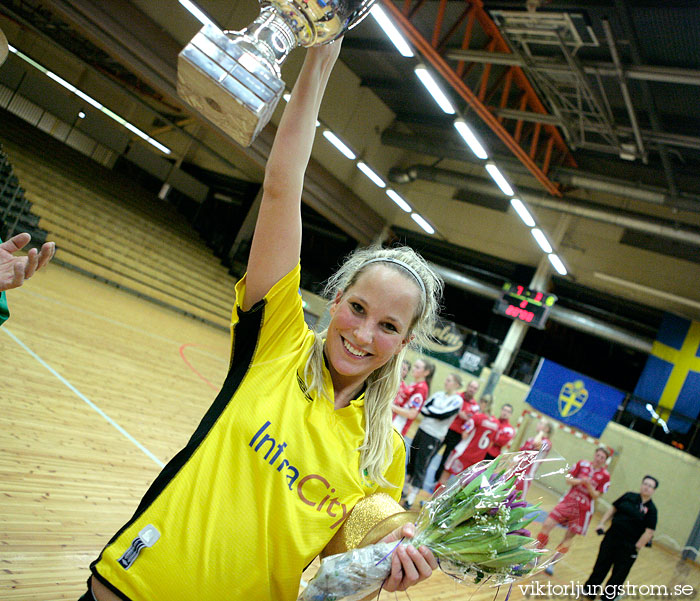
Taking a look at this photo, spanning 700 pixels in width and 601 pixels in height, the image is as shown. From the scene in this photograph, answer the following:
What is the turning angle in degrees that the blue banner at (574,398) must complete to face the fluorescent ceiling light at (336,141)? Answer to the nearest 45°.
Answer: approximately 45° to its right

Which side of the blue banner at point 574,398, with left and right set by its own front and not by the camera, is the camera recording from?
front

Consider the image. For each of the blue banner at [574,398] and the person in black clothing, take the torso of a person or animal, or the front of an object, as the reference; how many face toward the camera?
2

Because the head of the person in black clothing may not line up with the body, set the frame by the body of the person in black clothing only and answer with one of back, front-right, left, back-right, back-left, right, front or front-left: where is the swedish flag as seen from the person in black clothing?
back

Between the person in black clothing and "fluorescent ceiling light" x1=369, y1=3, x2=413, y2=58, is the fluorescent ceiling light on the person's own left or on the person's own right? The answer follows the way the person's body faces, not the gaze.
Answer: on the person's own right

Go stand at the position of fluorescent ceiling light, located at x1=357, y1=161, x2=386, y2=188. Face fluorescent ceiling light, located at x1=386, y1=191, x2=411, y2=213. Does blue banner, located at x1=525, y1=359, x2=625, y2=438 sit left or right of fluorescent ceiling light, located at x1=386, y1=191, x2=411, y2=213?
right

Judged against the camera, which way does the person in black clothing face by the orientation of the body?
toward the camera

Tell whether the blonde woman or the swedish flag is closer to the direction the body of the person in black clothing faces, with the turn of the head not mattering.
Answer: the blonde woman
